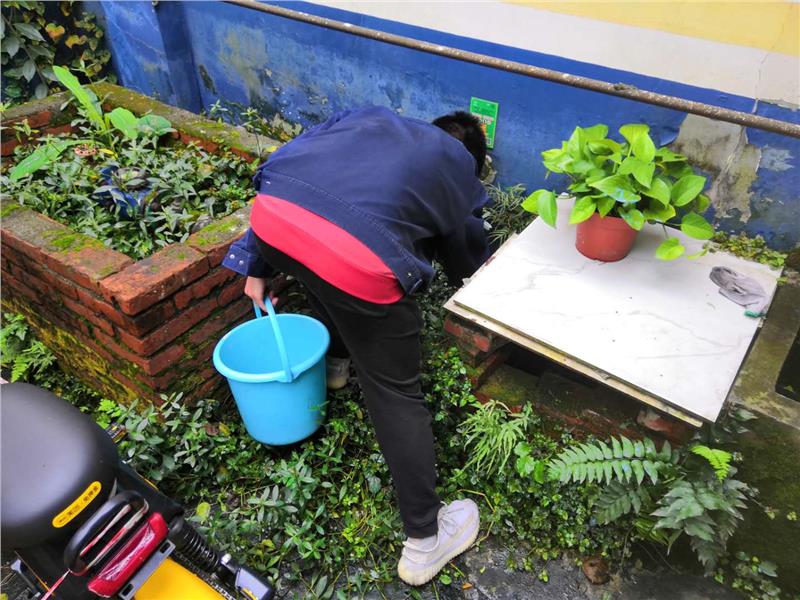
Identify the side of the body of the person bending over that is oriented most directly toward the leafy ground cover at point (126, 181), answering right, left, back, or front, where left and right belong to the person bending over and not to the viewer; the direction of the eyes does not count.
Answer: left

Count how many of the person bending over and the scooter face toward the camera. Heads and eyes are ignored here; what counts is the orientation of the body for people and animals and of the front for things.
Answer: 0

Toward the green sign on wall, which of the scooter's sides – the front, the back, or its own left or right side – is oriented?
right

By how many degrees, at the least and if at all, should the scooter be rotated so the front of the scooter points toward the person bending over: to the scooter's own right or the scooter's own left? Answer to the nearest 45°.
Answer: approximately 135° to the scooter's own right

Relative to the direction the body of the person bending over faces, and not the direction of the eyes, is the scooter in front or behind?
behind

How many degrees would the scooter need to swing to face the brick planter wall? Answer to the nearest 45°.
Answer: approximately 45° to its right

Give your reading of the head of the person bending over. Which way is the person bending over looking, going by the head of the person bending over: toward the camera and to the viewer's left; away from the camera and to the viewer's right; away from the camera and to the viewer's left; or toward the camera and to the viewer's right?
away from the camera and to the viewer's right

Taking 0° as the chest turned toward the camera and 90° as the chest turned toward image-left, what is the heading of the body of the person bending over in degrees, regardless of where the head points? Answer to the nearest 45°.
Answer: approximately 225°

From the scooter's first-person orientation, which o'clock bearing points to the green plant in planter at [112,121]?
The green plant in planter is roughly at 2 o'clock from the scooter.

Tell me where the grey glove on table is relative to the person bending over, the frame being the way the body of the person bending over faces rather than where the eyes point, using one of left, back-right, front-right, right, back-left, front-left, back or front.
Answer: front-right

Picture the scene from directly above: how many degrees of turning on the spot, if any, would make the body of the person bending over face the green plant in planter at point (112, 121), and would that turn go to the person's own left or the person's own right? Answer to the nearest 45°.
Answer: approximately 90° to the person's own left

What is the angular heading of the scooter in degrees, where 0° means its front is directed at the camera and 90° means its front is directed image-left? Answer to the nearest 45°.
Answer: approximately 135°

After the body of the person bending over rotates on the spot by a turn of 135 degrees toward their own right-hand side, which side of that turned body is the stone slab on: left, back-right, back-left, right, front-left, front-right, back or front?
left
